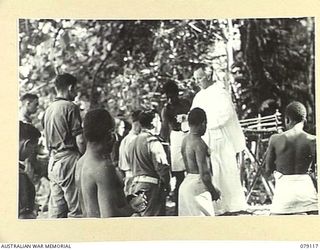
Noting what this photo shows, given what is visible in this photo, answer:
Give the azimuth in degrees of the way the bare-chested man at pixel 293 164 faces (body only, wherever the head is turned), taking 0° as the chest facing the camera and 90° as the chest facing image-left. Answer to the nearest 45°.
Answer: approximately 180°

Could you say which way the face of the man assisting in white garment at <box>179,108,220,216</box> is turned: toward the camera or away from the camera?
away from the camera

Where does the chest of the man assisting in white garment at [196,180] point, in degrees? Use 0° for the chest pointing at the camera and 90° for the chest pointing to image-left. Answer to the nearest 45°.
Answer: approximately 225°
